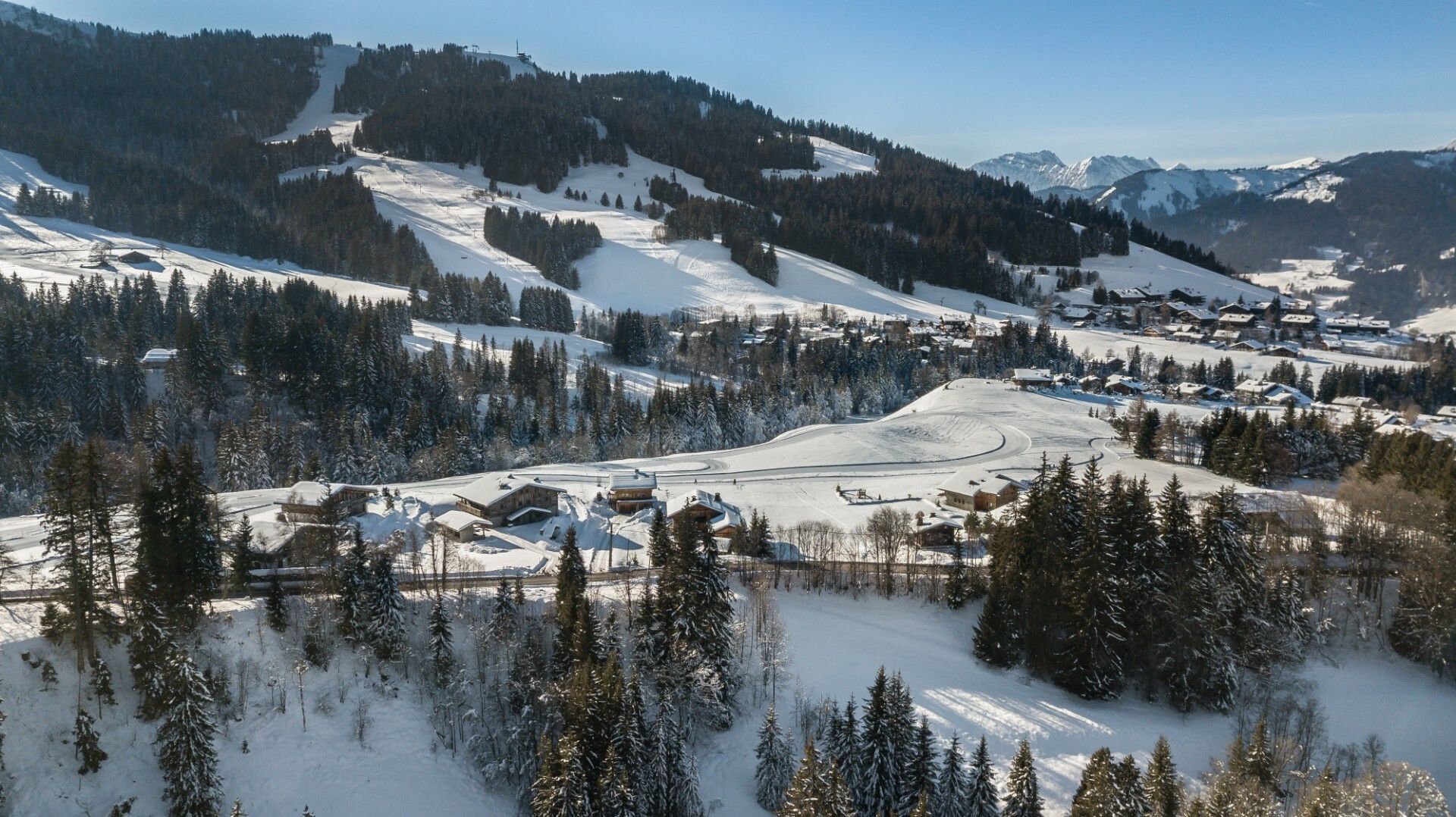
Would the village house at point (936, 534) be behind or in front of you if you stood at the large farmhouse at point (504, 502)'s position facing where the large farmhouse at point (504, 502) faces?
in front

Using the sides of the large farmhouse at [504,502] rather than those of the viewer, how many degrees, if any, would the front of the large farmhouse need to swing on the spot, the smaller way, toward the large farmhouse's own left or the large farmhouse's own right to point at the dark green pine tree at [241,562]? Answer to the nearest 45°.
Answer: approximately 90° to the large farmhouse's own right

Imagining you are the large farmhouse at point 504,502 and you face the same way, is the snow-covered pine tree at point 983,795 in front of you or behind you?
in front

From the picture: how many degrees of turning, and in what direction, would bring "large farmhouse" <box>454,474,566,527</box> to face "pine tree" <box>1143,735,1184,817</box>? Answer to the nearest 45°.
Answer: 0° — it already faces it

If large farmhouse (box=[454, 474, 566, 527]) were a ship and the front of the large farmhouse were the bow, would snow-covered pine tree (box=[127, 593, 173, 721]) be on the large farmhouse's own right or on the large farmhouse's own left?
on the large farmhouse's own right

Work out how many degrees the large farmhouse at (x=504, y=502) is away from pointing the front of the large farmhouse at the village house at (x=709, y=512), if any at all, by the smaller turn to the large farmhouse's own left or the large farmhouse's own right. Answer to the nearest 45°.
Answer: approximately 45° to the large farmhouse's own left

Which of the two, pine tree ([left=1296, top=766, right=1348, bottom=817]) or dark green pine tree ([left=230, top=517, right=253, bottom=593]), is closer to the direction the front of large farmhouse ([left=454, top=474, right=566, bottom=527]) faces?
the pine tree

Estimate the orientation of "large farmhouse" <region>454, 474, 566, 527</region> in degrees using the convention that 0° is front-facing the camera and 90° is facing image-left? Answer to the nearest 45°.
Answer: approximately 315°

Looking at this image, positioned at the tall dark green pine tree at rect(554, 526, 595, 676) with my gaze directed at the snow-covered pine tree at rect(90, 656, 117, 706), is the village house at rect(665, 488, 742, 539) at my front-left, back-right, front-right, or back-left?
back-right
